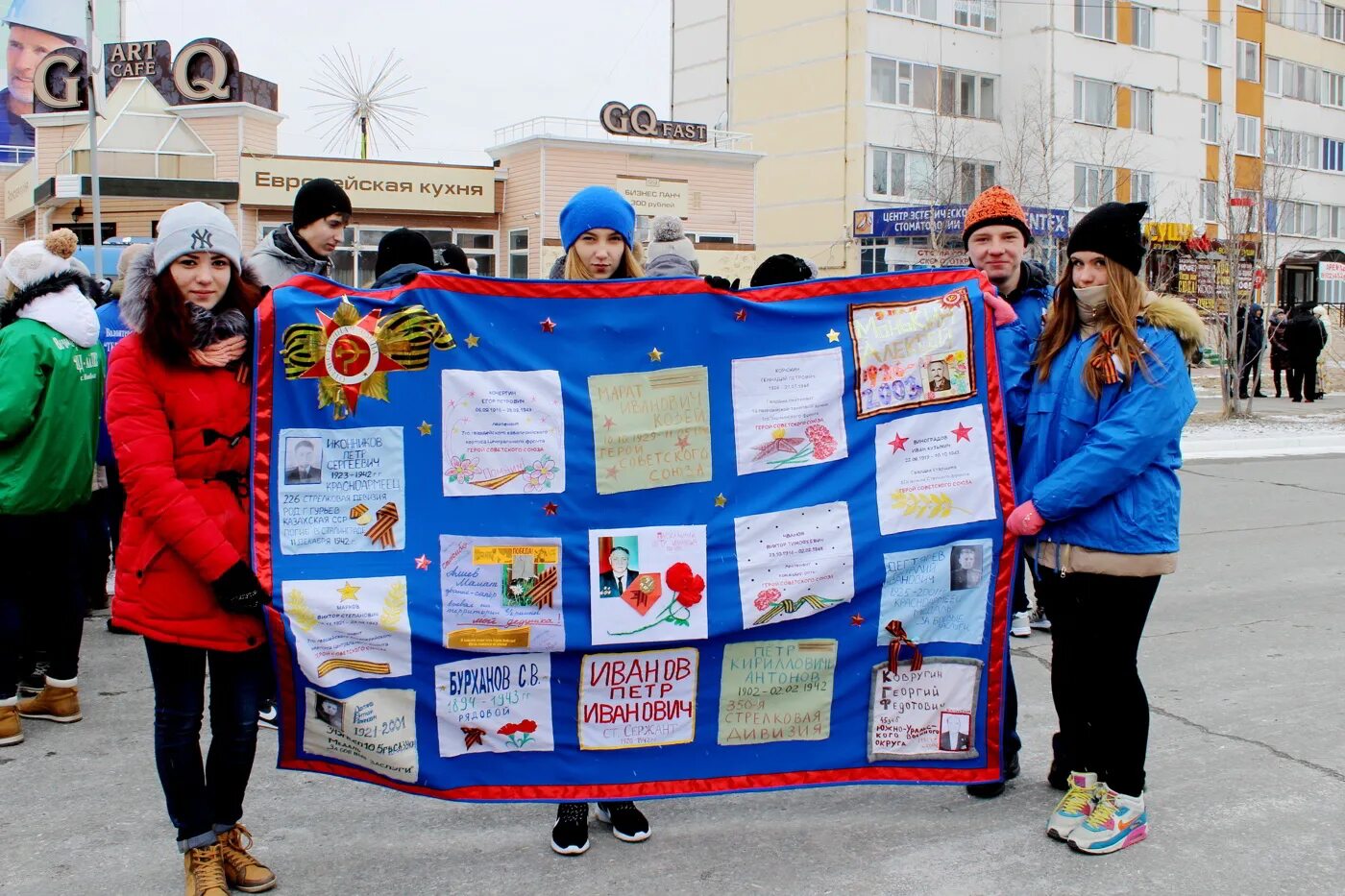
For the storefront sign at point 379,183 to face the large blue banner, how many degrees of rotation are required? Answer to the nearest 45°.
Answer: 0° — it already faces it

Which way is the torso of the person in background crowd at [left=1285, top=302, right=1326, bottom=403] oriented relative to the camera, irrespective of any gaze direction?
away from the camera

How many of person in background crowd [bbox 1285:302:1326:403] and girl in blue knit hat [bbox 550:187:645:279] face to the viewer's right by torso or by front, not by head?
0

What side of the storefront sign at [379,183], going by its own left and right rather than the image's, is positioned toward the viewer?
front

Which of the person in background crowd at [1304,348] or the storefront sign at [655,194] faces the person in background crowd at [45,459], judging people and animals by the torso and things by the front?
the storefront sign

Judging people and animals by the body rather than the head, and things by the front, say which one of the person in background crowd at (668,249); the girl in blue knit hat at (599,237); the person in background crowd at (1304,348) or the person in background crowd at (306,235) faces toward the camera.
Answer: the girl in blue knit hat

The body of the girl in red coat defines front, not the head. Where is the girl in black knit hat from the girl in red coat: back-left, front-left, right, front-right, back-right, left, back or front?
front-left

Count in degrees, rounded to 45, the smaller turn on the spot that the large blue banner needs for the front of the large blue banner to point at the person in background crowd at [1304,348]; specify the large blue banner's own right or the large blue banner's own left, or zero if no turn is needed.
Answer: approximately 135° to the large blue banner's own left

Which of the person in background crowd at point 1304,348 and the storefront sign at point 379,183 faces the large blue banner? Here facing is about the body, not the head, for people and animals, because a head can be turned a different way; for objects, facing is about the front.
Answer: the storefront sign

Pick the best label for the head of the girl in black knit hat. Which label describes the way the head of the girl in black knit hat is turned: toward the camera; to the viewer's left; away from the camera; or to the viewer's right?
toward the camera

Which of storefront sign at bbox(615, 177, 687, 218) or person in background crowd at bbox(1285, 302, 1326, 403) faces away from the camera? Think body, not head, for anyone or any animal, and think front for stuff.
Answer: the person in background crowd

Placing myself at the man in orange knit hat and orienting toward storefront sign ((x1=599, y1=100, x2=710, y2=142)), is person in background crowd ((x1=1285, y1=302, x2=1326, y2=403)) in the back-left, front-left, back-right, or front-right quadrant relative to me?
front-right

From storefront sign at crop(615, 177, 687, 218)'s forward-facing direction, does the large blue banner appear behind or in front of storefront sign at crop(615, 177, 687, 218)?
in front

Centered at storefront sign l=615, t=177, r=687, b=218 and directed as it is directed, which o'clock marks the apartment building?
The apartment building is roughly at 8 o'clock from the storefront sign.

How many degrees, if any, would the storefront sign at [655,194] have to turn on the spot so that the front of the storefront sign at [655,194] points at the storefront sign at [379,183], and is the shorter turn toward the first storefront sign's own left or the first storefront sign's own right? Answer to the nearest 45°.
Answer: approximately 90° to the first storefront sign's own right

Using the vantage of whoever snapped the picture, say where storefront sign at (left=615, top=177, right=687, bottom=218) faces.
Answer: facing the viewer

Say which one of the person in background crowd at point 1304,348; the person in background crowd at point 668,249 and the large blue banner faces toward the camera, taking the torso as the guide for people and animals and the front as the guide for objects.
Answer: the large blue banner
